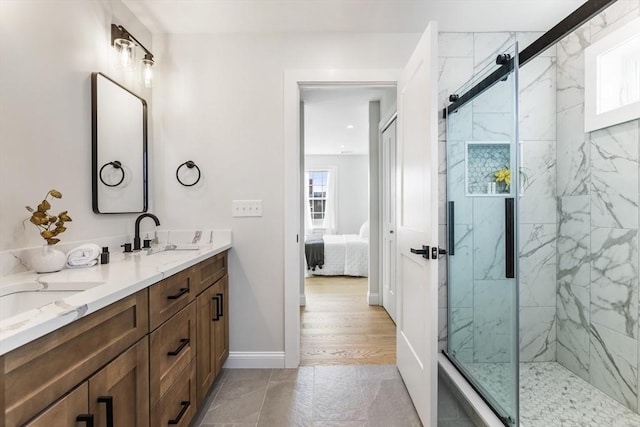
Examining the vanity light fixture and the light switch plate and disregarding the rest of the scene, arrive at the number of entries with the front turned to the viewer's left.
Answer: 0

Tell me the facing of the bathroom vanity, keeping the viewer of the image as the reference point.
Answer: facing the viewer and to the right of the viewer

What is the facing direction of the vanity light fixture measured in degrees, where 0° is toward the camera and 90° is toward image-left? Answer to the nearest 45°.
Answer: approximately 315°

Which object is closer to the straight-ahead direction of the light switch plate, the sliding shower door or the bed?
the sliding shower door

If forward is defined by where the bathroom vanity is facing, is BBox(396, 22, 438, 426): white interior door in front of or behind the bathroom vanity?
in front

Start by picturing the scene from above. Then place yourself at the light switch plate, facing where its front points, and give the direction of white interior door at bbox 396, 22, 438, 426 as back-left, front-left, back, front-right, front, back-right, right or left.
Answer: front-left

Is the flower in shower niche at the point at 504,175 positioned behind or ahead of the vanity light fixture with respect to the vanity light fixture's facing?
ahead

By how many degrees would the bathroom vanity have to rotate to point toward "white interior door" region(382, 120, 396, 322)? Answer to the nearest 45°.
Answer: approximately 90° to its left

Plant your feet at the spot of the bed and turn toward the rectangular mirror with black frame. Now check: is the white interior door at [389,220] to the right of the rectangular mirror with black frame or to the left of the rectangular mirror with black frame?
left

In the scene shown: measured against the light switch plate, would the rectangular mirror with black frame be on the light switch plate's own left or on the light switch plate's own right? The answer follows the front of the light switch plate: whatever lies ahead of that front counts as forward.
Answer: on the light switch plate's own right

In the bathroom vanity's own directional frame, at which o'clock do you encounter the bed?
The bed is roughly at 9 o'clock from the bathroom vanity.
